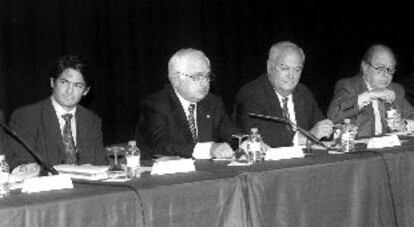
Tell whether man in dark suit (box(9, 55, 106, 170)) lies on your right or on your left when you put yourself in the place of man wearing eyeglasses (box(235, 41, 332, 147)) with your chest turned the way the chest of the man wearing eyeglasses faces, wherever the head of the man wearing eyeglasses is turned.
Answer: on your right

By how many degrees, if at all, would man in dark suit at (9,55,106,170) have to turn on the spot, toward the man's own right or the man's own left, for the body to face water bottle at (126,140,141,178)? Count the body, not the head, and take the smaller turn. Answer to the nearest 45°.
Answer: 0° — they already face it

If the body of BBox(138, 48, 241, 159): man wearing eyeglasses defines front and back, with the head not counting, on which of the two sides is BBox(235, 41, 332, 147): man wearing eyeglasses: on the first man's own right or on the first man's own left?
on the first man's own left

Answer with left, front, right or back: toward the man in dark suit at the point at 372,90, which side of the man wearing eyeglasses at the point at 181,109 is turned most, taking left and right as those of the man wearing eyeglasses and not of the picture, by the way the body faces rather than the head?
left

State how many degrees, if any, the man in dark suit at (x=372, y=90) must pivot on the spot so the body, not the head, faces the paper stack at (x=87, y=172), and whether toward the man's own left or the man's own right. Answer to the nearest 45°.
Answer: approximately 90° to the man's own right

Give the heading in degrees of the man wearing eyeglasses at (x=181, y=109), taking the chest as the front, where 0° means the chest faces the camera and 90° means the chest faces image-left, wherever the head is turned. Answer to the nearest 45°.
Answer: approximately 315°
